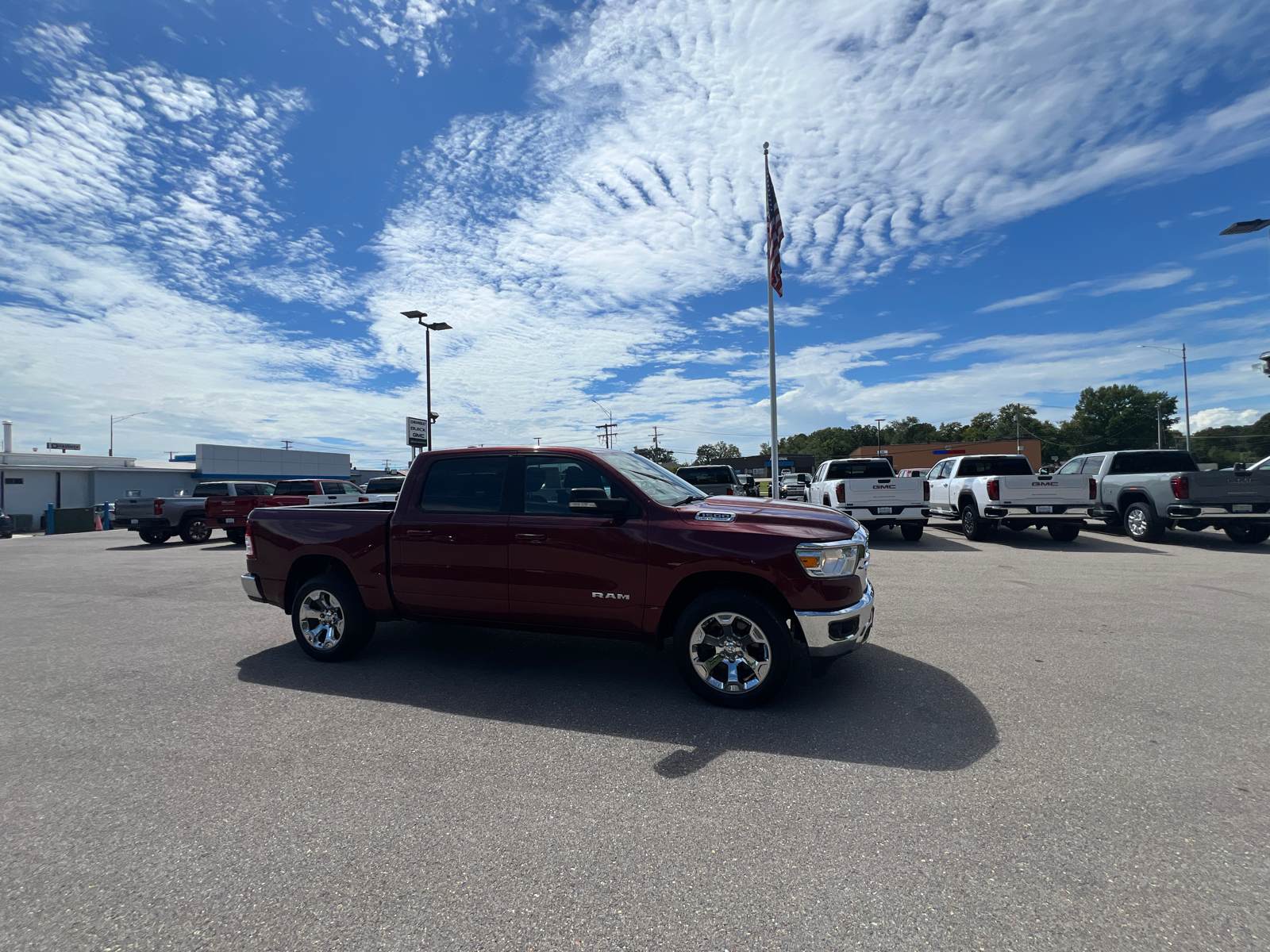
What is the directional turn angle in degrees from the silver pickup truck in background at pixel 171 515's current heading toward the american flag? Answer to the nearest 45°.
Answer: approximately 90° to its right

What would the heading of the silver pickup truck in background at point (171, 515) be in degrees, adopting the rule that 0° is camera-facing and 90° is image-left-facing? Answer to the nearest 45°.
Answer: approximately 225°

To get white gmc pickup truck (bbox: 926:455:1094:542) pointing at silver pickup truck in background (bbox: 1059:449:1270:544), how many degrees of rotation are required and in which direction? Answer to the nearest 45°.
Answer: approximately 90° to its right

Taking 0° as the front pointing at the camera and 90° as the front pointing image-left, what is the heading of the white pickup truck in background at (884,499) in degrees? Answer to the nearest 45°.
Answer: approximately 180°

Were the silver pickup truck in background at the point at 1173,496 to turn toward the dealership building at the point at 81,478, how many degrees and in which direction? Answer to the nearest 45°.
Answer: approximately 45° to its left
